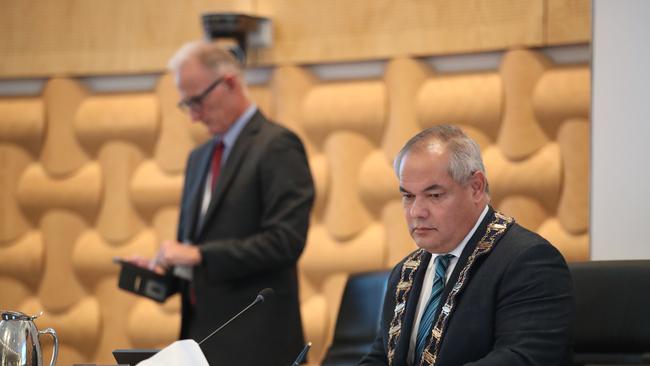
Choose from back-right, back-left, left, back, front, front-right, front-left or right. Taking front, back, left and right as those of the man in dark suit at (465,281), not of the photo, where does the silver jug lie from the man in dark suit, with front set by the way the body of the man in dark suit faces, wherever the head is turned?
front-right

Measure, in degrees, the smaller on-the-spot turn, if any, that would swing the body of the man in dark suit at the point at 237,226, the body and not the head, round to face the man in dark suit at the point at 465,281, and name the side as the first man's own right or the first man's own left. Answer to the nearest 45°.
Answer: approximately 90° to the first man's own left

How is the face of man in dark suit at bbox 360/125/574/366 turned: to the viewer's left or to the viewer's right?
to the viewer's left

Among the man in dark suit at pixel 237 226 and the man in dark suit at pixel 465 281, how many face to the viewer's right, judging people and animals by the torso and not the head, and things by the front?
0

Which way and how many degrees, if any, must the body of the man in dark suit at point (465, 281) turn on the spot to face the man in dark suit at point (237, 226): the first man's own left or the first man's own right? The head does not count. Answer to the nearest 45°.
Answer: approximately 90° to the first man's own right

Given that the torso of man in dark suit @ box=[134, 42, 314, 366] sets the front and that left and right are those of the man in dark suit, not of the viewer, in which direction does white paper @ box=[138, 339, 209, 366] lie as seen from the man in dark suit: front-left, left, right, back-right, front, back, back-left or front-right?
front-left

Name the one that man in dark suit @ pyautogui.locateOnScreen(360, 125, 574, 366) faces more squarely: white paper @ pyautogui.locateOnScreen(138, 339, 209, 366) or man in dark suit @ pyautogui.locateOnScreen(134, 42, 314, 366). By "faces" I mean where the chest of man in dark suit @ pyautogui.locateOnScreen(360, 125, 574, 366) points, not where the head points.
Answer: the white paper

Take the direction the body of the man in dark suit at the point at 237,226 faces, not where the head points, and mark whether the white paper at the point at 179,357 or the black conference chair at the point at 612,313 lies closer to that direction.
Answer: the white paper

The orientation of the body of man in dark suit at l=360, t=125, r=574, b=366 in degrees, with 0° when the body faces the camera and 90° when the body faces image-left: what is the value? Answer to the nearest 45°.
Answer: approximately 45°

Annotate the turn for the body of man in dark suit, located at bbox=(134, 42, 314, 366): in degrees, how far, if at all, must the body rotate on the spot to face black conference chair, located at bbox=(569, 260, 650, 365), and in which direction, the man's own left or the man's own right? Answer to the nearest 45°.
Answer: approximately 90° to the man's own left

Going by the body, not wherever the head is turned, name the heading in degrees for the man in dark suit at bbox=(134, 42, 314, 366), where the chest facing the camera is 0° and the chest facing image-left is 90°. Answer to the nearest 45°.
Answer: approximately 45°

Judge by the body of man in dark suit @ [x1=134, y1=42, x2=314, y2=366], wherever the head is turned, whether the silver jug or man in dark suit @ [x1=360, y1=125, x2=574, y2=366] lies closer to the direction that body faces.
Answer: the silver jug
